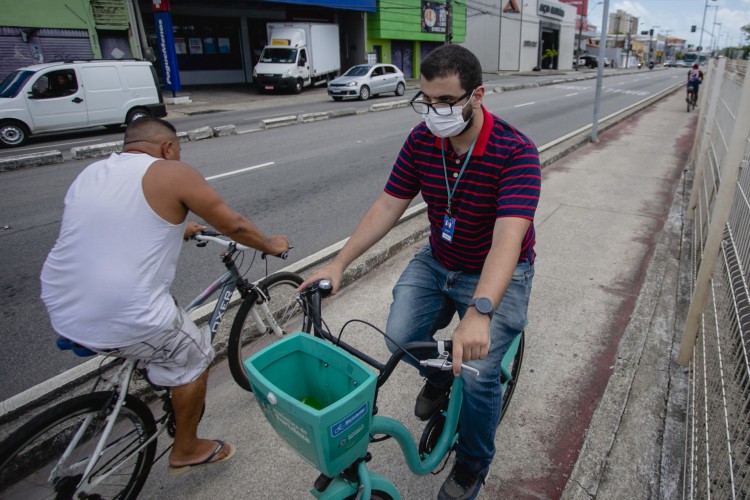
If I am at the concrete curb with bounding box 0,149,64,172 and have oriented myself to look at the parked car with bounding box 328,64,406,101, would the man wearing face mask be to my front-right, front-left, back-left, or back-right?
back-right

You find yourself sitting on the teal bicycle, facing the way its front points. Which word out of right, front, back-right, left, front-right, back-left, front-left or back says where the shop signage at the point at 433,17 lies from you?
back-right

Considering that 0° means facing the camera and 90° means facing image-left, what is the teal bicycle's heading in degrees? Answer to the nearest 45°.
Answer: approximately 45°

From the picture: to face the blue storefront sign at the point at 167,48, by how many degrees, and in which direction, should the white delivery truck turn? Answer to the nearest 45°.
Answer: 0° — it already faces it

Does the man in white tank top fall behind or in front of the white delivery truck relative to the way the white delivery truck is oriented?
in front

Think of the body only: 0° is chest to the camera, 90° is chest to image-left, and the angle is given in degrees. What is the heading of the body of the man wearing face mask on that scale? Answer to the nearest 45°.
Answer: approximately 45°

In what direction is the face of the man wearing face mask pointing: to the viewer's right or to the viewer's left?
to the viewer's left

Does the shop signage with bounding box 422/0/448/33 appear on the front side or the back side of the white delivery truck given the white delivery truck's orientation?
on the back side

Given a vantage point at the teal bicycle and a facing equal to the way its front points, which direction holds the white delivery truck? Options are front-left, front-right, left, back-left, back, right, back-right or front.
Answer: back-right

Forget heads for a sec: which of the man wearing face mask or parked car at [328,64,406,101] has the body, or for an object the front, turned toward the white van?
the parked car

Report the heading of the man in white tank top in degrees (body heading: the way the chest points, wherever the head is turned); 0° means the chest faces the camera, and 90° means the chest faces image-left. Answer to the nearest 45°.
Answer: approximately 225°

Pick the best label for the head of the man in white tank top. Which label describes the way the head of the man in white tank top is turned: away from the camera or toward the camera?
away from the camera

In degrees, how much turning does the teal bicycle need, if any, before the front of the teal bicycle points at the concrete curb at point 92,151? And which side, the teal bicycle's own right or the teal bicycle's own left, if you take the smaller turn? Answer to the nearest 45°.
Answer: approximately 90° to the teal bicycle's own right

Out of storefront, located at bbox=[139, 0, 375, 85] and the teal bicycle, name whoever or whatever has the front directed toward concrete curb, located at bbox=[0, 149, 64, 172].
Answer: the storefront

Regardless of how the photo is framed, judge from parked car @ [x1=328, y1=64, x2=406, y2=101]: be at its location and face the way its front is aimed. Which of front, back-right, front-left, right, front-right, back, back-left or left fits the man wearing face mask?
front-left

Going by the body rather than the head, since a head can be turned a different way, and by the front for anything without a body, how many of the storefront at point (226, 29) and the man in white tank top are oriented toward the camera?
1

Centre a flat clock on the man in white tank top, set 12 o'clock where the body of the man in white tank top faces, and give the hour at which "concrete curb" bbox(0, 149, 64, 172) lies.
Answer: The concrete curb is roughly at 10 o'clock from the man in white tank top.
